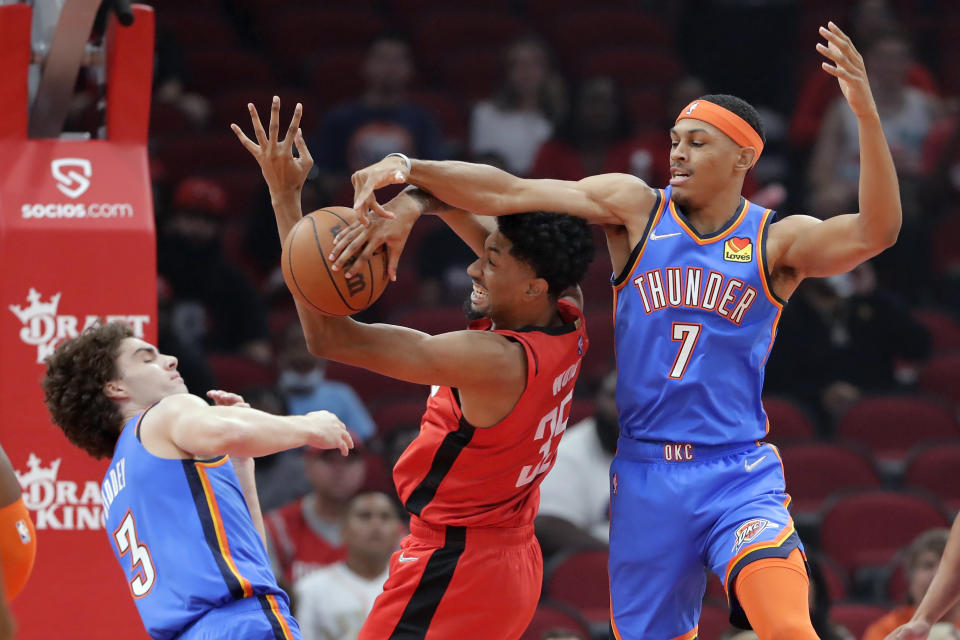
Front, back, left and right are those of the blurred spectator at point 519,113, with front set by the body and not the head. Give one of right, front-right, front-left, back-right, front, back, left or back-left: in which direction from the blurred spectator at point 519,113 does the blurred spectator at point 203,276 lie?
front-right

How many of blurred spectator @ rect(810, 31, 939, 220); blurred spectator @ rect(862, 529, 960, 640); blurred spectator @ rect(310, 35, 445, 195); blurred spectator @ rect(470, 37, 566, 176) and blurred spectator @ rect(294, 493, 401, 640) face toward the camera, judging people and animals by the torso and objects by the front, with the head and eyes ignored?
5

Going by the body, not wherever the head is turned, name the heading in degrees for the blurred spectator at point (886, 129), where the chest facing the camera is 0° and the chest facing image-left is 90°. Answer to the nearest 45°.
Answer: approximately 0°

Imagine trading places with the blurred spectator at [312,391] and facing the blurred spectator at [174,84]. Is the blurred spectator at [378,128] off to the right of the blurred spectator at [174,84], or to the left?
right

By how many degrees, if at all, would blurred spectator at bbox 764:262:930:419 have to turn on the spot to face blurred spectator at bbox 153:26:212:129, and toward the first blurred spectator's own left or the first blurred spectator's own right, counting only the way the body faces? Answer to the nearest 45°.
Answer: approximately 90° to the first blurred spectator's own right

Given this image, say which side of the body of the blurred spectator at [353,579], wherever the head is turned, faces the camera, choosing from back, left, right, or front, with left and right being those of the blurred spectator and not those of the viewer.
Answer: front

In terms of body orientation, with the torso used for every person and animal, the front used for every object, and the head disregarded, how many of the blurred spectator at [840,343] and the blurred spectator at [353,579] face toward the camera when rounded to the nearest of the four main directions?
2

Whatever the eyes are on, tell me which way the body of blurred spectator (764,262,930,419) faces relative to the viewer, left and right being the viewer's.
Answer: facing the viewer

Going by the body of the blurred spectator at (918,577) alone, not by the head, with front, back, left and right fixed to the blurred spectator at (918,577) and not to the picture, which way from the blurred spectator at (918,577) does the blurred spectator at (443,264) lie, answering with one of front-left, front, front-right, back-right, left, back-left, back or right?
back-right

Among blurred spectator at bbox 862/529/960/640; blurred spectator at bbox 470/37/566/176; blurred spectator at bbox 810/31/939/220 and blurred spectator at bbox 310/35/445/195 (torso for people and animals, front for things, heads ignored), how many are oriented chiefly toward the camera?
4

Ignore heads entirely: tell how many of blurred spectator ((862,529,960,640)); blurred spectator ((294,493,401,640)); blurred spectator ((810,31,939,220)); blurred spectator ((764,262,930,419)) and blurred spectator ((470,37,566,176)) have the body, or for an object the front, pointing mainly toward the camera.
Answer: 5

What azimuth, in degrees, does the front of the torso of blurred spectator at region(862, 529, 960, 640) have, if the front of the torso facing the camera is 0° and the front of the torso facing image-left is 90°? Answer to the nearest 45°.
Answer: approximately 0°

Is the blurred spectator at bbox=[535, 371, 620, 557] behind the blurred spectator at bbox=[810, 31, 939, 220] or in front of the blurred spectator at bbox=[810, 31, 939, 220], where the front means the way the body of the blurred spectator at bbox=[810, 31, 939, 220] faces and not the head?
in front

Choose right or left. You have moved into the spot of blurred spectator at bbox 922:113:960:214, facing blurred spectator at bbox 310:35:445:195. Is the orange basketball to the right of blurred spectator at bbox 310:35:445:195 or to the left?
left

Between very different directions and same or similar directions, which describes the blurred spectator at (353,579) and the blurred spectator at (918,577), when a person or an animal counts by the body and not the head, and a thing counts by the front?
same or similar directions

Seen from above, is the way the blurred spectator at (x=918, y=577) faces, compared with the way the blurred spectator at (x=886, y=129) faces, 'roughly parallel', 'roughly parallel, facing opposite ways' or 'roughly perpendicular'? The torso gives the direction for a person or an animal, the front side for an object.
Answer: roughly parallel
